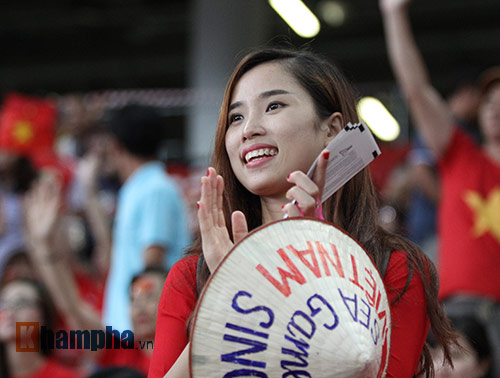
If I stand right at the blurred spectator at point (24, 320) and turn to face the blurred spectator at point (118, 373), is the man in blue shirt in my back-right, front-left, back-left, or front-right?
front-left

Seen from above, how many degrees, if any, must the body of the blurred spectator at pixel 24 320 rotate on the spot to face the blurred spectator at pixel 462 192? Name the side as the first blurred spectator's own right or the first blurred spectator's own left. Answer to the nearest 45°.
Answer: approximately 135° to the first blurred spectator's own left

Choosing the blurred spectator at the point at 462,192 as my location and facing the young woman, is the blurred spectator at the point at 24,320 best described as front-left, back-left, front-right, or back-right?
front-right

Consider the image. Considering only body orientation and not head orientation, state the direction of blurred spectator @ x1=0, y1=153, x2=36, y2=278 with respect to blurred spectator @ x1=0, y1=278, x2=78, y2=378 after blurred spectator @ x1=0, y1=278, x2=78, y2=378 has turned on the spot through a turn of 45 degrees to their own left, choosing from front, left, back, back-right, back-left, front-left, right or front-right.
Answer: back

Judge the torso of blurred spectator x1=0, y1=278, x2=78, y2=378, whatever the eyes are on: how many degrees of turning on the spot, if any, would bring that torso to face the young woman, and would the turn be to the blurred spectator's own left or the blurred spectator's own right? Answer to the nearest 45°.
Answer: approximately 45° to the blurred spectator's own left

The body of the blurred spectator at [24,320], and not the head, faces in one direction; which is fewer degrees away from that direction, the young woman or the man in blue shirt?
the young woman

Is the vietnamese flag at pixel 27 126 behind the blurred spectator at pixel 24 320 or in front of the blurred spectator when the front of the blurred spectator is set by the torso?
behind

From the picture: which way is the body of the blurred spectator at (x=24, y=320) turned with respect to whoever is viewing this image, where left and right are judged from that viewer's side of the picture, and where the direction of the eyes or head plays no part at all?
facing the viewer and to the left of the viewer

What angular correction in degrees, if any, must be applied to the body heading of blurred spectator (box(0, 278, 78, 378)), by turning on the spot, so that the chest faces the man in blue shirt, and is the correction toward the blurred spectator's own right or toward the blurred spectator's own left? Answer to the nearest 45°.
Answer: approximately 135° to the blurred spectator's own left
